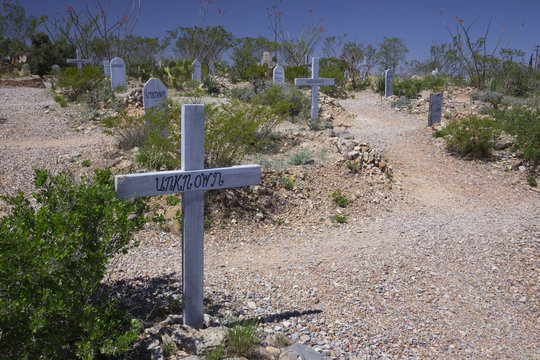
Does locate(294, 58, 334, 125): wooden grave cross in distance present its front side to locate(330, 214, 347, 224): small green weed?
yes

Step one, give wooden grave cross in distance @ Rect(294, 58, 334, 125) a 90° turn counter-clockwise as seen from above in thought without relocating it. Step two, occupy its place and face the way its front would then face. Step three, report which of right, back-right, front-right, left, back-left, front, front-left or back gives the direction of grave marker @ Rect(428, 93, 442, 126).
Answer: front

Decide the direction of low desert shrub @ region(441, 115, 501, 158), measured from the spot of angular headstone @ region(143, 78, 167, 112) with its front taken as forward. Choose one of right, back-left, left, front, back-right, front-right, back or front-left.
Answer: left

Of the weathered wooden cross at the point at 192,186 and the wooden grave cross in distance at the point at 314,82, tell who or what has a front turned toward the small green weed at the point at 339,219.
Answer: the wooden grave cross in distance

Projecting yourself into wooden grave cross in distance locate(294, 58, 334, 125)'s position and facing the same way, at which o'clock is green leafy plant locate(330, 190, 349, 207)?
The green leafy plant is roughly at 12 o'clock from the wooden grave cross in distance.

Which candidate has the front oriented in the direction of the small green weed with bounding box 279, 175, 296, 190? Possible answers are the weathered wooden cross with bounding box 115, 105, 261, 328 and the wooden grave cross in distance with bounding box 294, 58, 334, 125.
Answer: the wooden grave cross in distance

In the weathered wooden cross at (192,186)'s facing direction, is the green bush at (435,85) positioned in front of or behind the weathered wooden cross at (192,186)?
behind

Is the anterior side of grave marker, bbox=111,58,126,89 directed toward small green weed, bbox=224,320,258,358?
yes

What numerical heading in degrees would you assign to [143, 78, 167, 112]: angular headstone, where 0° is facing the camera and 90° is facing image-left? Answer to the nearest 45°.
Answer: approximately 0°

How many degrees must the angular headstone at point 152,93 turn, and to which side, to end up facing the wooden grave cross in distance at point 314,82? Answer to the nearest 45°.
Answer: approximately 135° to its left

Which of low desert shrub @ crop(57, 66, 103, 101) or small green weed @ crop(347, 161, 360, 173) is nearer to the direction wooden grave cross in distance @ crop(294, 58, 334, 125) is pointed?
the small green weed

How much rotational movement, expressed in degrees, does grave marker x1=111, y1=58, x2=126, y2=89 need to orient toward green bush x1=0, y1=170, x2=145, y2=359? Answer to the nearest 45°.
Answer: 0° — it already faces it

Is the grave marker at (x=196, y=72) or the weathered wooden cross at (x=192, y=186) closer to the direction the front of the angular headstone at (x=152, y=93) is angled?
the weathered wooden cross
